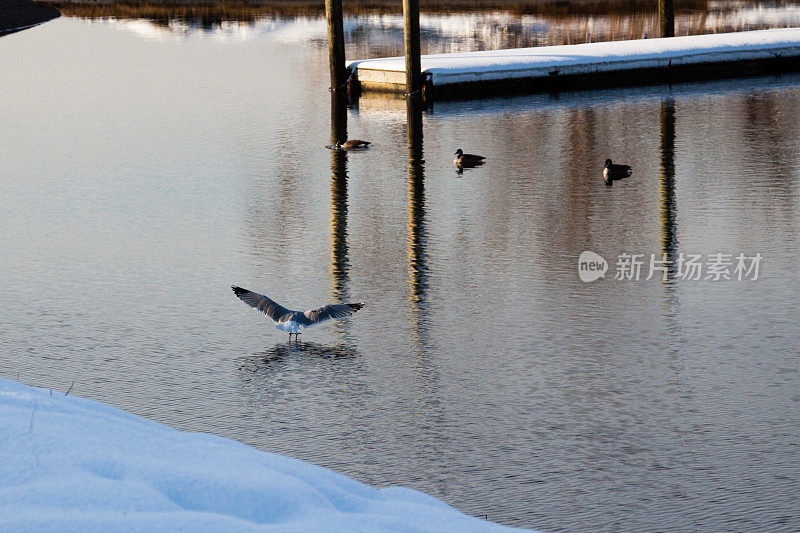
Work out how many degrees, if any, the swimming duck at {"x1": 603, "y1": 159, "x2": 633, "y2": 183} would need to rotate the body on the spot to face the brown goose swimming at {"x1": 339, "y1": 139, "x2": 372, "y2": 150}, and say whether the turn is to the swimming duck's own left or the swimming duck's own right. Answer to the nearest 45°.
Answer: approximately 45° to the swimming duck's own right

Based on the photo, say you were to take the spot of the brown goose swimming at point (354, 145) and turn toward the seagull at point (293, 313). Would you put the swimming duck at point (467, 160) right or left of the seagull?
left

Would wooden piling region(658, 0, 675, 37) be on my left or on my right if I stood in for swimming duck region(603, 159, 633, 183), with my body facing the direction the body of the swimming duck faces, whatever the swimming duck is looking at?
on my right

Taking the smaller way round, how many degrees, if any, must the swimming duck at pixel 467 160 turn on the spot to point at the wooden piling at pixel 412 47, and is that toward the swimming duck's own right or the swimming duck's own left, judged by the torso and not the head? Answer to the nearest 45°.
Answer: approximately 90° to the swimming duck's own right

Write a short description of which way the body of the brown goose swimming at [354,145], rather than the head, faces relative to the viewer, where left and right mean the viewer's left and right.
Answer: facing to the left of the viewer

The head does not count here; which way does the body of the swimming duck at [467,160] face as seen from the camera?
to the viewer's left

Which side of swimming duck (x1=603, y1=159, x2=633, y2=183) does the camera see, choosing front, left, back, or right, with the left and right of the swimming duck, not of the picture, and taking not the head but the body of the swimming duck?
left

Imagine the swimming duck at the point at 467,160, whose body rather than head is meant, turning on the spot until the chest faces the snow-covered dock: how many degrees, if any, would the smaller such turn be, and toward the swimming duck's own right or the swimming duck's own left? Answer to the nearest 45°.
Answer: approximately 90° to the swimming duck's own right

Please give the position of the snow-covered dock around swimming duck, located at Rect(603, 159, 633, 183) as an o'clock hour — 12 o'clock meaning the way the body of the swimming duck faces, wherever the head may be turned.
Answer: The snow-covered dock is roughly at 3 o'clock from the swimming duck.
